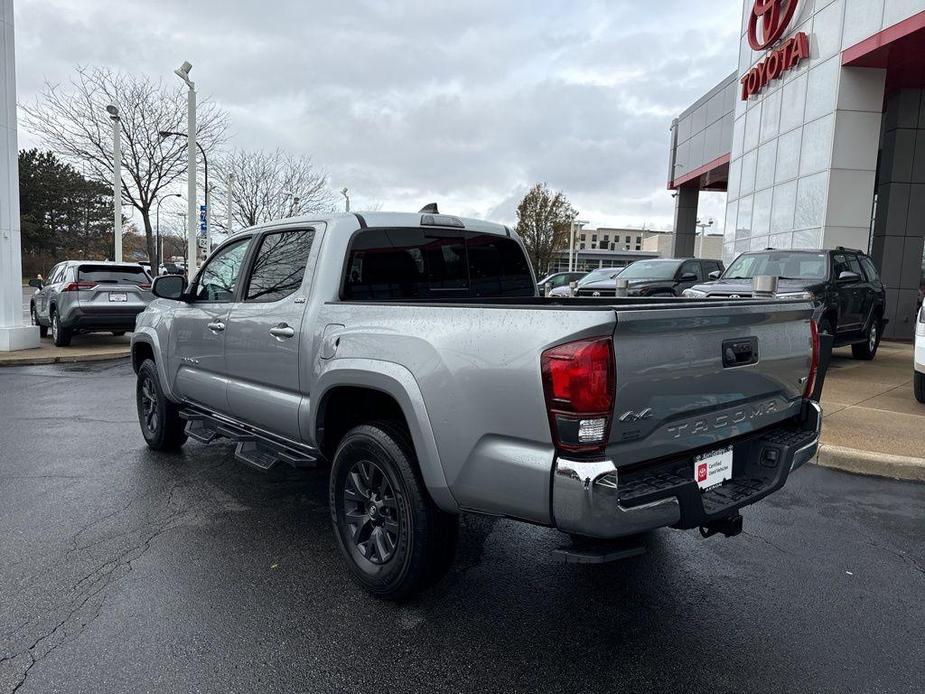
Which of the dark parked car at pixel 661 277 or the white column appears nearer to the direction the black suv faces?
the white column

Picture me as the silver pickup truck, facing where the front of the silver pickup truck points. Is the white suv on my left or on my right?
on my right

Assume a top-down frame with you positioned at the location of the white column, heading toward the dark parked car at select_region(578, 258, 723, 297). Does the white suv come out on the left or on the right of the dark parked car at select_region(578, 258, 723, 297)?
right

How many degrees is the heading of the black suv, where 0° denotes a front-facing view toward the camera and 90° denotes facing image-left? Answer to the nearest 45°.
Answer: approximately 45°

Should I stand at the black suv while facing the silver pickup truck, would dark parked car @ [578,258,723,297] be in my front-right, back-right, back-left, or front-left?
back-right

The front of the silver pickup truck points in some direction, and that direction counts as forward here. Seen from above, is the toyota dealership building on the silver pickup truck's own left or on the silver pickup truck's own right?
on the silver pickup truck's own right

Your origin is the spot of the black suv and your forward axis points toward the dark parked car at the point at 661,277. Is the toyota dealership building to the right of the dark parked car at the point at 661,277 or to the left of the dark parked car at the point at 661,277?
right

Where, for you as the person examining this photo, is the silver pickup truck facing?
facing away from the viewer and to the left of the viewer
